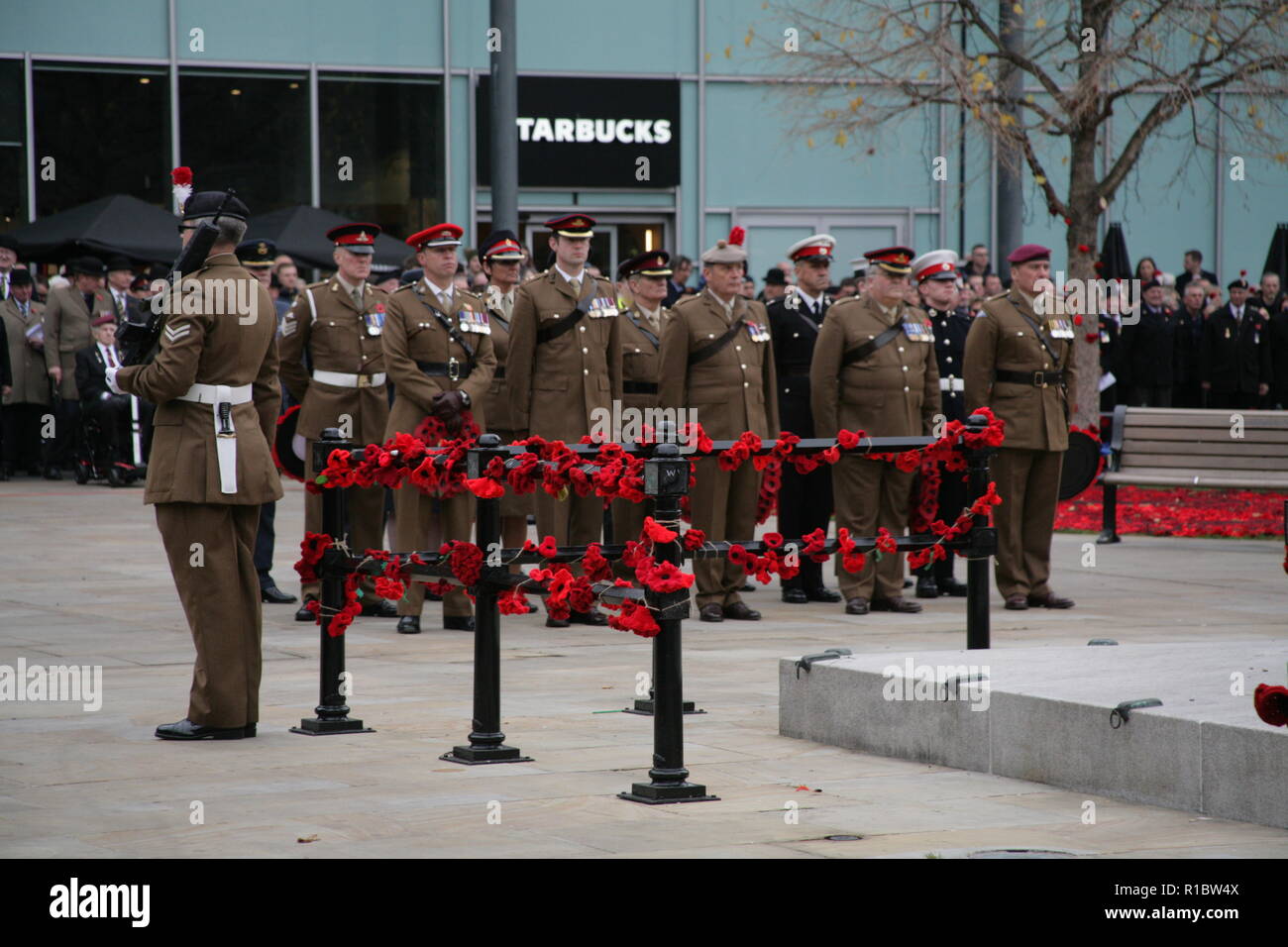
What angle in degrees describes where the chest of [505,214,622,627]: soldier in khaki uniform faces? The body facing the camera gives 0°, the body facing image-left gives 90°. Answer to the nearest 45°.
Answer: approximately 315°

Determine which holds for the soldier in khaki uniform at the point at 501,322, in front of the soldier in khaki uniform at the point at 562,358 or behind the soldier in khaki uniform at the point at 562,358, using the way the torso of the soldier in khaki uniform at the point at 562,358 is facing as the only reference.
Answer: behind

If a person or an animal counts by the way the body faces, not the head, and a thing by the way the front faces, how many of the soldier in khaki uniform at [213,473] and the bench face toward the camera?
1

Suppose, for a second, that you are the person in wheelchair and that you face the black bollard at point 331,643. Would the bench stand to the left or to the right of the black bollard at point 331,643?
left

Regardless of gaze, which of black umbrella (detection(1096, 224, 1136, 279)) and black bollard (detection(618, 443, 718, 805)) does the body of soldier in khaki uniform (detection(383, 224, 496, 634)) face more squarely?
the black bollard

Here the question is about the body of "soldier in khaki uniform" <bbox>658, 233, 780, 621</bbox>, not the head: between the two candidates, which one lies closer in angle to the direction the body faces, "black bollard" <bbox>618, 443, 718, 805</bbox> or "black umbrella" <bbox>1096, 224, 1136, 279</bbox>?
the black bollard

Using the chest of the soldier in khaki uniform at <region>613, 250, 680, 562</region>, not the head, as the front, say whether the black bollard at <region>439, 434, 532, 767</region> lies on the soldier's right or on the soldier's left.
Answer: on the soldier's right

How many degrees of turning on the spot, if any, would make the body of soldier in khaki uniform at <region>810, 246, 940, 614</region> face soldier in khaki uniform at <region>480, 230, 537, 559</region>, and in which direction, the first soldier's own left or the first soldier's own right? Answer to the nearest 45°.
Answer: approximately 135° to the first soldier's own right

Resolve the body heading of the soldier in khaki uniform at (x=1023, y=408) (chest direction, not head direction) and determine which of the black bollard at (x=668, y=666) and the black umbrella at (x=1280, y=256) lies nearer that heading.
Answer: the black bollard

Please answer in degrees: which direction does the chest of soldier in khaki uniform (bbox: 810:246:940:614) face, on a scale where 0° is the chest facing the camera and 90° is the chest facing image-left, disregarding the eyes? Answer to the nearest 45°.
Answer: approximately 315°
